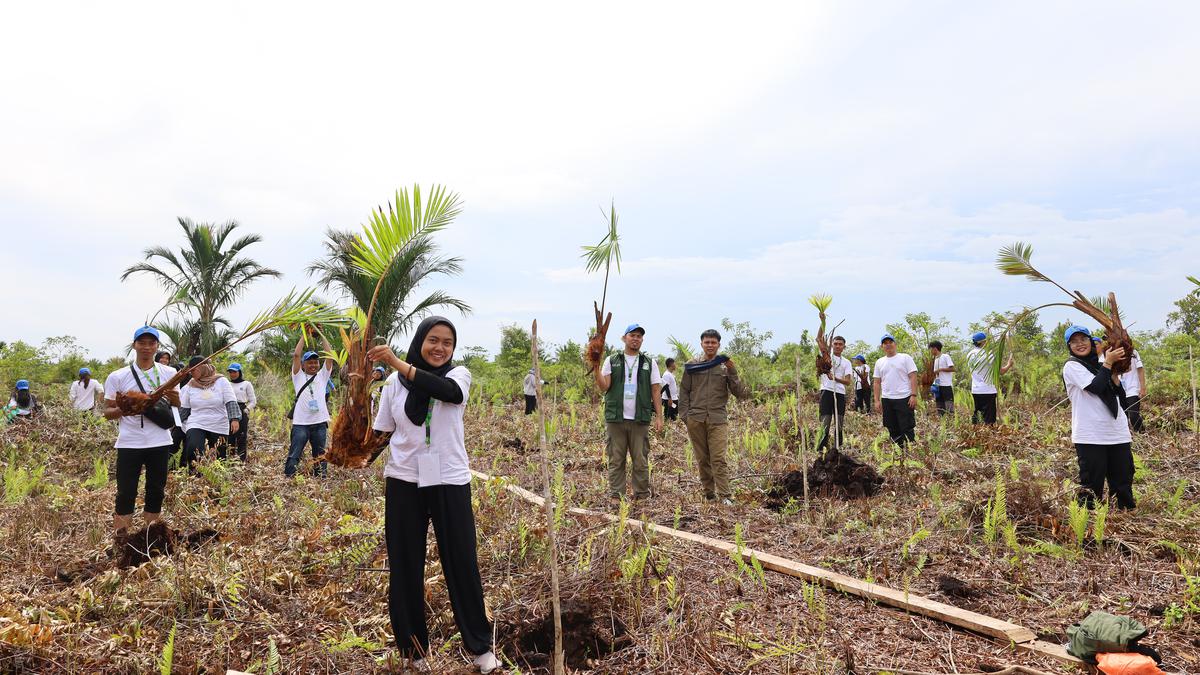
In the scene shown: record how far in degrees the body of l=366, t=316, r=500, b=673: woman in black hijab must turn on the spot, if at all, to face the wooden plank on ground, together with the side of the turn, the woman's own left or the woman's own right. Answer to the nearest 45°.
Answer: approximately 90° to the woman's own left

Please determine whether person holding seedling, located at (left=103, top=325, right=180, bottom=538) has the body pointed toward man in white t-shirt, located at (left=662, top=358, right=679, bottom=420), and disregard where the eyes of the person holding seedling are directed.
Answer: no

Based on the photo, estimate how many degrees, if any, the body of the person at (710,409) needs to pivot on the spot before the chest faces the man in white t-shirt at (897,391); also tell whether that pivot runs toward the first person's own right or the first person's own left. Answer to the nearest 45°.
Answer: approximately 135° to the first person's own left

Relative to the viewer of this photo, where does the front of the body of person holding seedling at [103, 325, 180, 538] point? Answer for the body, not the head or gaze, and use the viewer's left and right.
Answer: facing the viewer

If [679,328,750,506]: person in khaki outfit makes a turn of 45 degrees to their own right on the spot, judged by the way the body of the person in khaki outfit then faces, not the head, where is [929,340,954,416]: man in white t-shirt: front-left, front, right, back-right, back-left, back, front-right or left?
back

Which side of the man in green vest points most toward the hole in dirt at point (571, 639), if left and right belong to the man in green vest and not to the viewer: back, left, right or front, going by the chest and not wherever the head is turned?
front

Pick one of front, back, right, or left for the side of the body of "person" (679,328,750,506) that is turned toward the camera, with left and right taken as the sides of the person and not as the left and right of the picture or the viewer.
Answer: front

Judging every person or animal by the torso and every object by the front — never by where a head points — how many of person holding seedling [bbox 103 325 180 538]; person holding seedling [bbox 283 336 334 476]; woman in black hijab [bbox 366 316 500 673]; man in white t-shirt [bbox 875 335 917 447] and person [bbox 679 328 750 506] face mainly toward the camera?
5

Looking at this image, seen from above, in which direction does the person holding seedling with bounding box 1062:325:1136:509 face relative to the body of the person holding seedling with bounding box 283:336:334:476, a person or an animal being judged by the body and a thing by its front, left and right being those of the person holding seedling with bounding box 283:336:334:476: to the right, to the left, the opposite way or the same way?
the same way

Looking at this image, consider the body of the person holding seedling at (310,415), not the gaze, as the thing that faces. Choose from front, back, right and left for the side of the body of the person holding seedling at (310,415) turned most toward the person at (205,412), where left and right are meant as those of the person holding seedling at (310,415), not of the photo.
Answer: right

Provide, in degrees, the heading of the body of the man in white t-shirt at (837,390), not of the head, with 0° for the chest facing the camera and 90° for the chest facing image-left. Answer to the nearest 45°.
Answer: approximately 45°

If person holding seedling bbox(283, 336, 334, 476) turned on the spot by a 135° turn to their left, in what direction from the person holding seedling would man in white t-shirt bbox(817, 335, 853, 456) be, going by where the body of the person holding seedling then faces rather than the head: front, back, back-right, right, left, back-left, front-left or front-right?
front-right

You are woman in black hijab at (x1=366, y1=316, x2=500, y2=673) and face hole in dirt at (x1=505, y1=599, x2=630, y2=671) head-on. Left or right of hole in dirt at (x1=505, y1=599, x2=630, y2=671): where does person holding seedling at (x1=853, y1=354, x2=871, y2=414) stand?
left

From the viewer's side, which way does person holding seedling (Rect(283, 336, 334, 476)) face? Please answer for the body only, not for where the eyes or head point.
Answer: toward the camera

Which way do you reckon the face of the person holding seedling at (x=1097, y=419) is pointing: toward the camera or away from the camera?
toward the camera

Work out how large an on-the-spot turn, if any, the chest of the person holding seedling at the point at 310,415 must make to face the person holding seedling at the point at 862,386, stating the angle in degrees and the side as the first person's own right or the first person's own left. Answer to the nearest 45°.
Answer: approximately 90° to the first person's own left

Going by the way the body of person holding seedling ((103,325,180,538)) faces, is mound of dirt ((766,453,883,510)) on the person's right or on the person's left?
on the person's left

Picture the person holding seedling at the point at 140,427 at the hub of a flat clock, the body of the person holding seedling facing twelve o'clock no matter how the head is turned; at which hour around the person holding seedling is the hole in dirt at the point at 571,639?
The hole in dirt is roughly at 11 o'clock from the person holding seedling.

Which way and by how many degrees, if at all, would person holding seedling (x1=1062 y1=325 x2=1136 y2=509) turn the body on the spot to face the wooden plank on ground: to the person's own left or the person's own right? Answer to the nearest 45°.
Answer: approximately 90° to the person's own right

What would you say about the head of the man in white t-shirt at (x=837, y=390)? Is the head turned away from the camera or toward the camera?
toward the camera
